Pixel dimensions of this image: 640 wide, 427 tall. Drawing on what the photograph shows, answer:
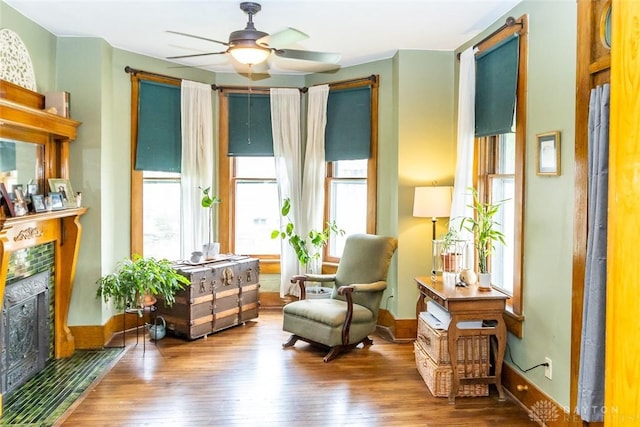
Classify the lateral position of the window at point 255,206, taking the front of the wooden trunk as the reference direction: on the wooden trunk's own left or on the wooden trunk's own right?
on the wooden trunk's own left

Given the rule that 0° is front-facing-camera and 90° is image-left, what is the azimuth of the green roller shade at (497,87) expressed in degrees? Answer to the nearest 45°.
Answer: approximately 45°
